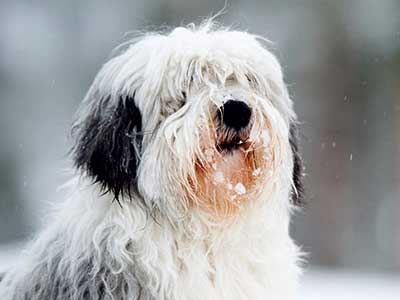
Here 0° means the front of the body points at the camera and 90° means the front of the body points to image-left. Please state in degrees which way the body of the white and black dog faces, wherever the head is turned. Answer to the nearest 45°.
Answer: approximately 315°
